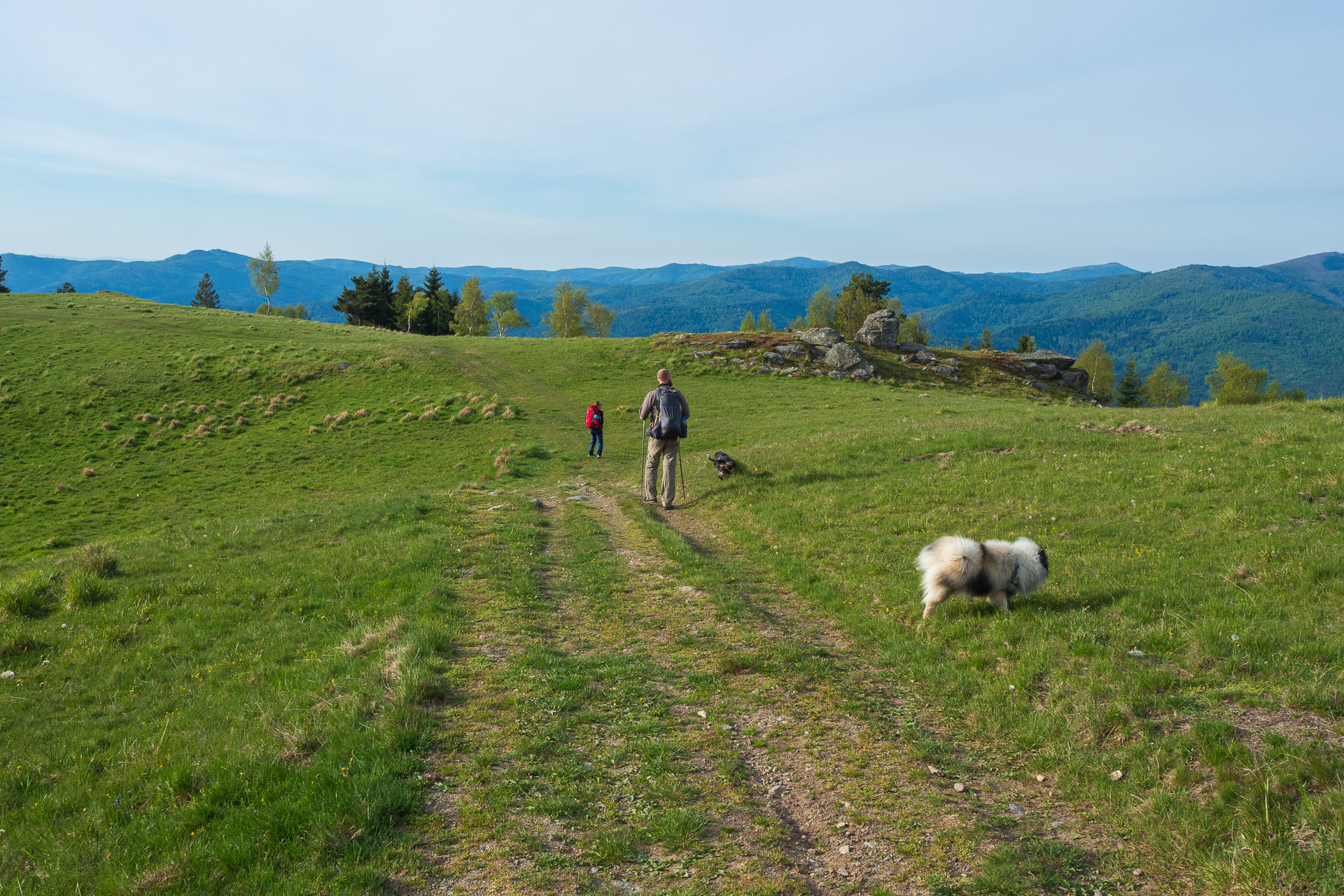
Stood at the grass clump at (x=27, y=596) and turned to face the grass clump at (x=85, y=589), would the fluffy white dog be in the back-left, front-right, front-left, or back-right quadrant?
front-right

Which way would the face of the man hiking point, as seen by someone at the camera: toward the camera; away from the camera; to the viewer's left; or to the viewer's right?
away from the camera

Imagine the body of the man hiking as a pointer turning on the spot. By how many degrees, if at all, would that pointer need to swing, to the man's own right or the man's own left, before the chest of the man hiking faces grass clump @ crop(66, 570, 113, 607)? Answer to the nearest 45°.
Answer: approximately 135° to the man's own left

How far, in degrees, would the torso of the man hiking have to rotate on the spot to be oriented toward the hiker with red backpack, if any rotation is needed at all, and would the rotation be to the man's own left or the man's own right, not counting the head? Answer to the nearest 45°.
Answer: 0° — they already face them

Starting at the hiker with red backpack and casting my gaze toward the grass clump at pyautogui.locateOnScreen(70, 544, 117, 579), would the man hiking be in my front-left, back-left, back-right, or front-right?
front-left

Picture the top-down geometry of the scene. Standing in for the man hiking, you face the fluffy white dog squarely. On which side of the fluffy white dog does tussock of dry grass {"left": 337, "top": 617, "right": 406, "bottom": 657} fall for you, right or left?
right

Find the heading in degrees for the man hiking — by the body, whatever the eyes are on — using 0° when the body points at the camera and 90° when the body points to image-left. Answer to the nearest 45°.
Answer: approximately 180°

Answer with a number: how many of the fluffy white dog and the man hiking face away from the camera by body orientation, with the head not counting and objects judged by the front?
1
